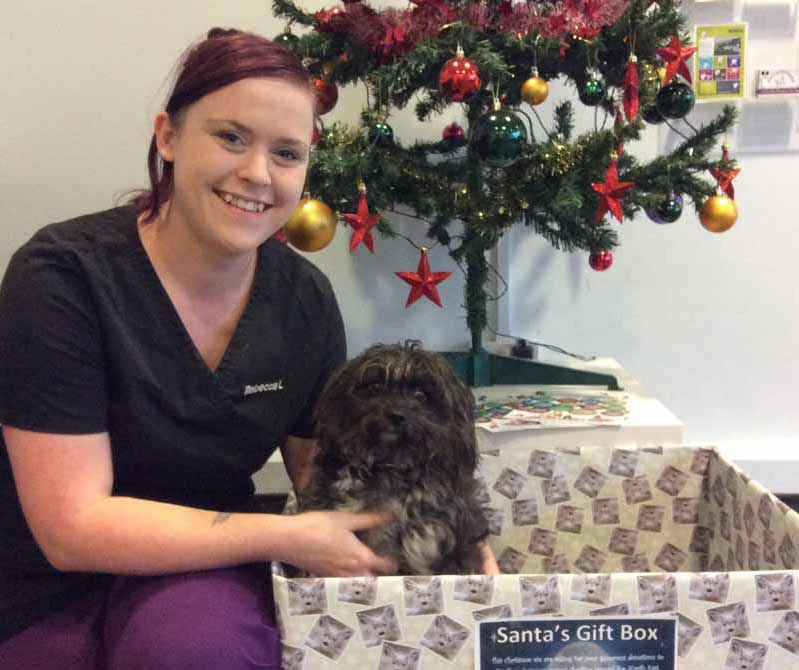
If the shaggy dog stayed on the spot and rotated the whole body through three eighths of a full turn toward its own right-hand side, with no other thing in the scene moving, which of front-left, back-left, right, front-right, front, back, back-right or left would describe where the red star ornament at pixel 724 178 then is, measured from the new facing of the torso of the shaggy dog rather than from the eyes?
right

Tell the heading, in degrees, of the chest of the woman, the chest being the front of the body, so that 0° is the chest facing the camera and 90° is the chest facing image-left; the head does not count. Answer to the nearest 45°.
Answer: approximately 315°

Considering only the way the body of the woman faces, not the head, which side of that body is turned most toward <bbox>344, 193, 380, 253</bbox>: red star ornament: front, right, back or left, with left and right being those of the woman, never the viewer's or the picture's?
left

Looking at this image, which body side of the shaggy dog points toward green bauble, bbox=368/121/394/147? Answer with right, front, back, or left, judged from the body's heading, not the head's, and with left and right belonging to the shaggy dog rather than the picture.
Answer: back

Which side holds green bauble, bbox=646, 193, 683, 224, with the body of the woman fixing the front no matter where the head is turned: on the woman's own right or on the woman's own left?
on the woman's own left

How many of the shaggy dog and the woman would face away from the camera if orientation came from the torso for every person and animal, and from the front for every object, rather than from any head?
0

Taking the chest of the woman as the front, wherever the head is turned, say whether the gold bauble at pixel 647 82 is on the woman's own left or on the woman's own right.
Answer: on the woman's own left

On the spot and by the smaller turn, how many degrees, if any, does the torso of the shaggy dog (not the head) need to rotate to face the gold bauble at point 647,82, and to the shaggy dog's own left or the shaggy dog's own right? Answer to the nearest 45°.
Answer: approximately 135° to the shaggy dog's own left
